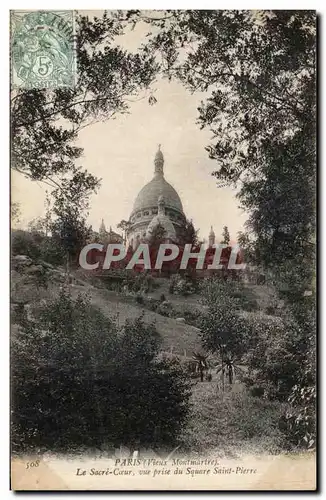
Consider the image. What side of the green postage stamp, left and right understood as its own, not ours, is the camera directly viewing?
front
